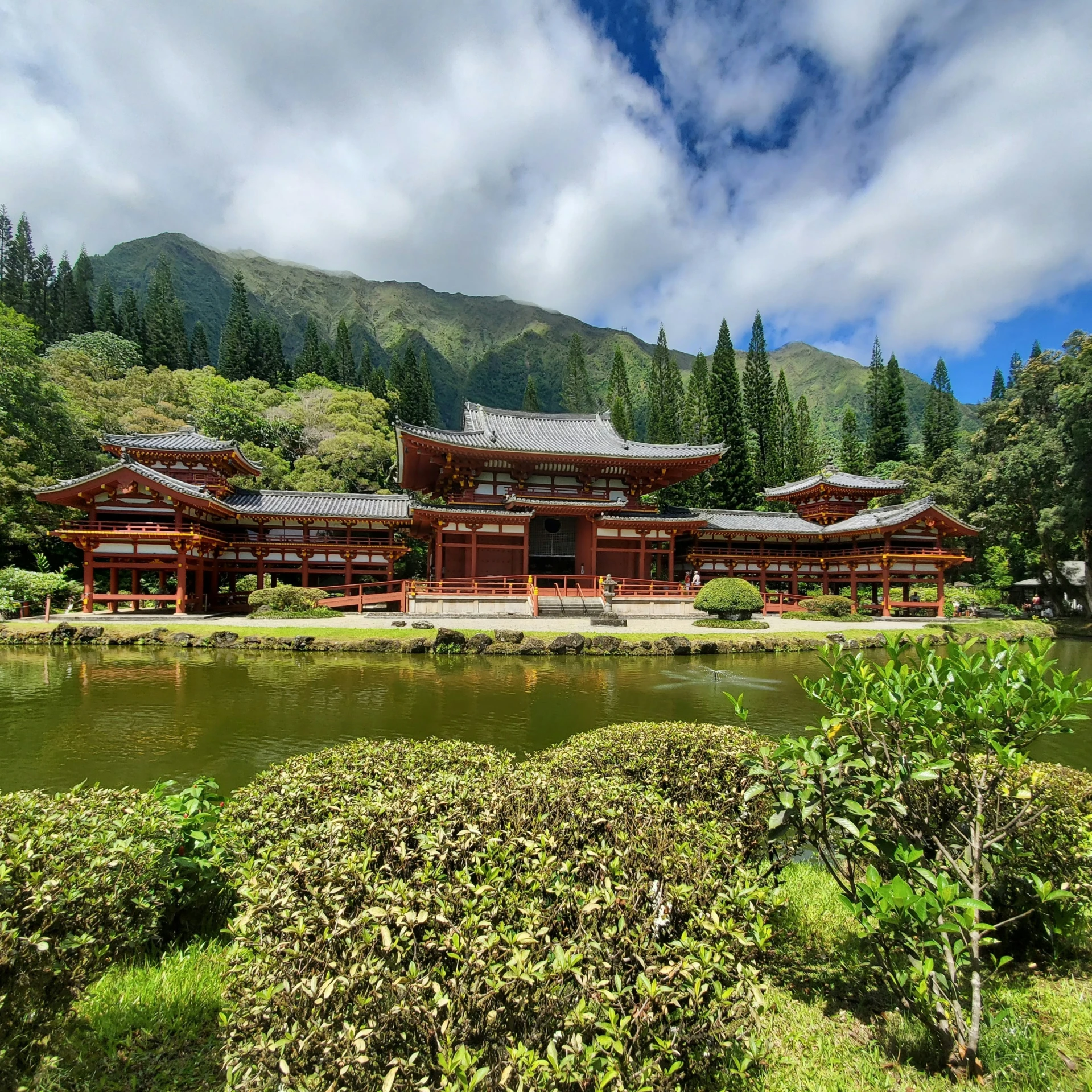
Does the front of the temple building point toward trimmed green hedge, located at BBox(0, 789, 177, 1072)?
yes

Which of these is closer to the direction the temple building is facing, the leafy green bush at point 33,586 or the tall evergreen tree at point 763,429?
the leafy green bush

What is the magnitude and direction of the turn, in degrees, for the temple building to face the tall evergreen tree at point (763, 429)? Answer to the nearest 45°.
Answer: approximately 135° to its left

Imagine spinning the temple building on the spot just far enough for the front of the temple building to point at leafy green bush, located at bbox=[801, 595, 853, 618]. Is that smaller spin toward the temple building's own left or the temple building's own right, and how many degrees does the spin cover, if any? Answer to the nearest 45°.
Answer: approximately 90° to the temple building's own left

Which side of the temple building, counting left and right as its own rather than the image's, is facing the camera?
front

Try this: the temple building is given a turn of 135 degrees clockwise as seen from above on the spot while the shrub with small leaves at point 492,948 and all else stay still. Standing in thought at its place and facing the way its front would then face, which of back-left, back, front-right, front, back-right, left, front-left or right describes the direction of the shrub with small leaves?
back-left

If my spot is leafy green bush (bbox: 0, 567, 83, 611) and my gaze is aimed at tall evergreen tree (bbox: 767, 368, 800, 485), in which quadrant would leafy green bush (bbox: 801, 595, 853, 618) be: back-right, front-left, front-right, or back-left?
front-right

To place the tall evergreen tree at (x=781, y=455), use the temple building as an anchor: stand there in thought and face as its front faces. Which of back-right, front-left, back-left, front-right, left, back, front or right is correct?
back-left

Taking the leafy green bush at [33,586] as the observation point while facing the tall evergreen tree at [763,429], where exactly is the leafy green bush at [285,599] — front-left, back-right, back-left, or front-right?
front-right

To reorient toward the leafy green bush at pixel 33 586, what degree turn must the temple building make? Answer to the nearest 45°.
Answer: approximately 90° to its right
